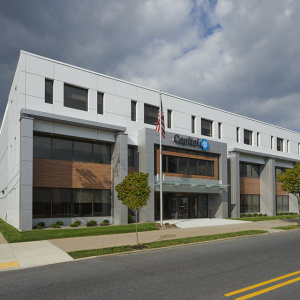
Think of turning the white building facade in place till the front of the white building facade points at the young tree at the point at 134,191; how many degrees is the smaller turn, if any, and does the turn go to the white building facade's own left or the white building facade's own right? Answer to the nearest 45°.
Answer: approximately 45° to the white building facade's own right

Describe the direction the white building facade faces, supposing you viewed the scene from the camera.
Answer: facing the viewer and to the right of the viewer

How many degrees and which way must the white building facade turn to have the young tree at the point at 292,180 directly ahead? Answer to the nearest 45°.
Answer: approximately 45° to its left
